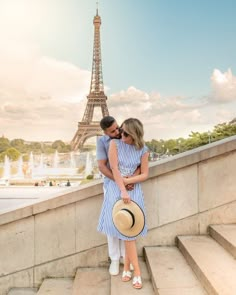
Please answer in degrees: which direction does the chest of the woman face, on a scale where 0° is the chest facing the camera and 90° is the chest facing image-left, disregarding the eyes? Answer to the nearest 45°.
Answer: approximately 0°

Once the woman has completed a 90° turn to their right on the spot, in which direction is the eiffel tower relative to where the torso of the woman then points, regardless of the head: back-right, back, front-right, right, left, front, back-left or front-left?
right

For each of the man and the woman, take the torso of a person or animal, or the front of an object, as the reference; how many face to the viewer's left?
0

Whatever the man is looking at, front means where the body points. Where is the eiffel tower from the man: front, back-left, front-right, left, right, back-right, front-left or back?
back-left

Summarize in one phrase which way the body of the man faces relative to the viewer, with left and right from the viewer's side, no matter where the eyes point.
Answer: facing the viewer and to the right of the viewer
